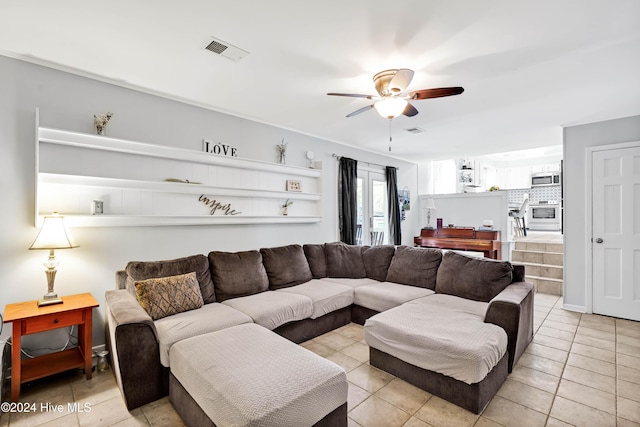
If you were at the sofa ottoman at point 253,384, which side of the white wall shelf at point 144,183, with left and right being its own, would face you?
front

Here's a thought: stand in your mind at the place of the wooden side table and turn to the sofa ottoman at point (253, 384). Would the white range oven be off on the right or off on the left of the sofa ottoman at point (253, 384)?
left

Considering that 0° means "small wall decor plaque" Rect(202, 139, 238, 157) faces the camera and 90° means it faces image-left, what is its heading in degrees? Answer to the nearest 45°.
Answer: approximately 315°

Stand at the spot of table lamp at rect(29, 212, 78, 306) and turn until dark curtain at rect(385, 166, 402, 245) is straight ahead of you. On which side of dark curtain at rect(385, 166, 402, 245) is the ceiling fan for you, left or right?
right

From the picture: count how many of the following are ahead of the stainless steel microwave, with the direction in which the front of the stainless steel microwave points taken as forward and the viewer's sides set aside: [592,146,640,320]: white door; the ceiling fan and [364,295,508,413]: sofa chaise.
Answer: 3

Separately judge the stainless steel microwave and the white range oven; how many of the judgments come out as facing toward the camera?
2

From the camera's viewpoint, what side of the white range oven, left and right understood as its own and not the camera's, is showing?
front

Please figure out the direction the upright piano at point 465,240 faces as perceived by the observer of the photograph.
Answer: facing the viewer and to the left of the viewer

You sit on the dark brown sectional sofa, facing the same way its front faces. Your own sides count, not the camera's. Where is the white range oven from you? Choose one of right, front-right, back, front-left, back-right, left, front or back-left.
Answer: back-left

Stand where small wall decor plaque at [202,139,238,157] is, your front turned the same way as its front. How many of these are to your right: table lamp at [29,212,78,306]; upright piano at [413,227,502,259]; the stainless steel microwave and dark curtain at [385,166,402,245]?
1

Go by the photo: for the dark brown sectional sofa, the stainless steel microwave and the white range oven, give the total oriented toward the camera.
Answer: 3

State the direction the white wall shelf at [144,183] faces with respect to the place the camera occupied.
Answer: facing the viewer and to the right of the viewer
